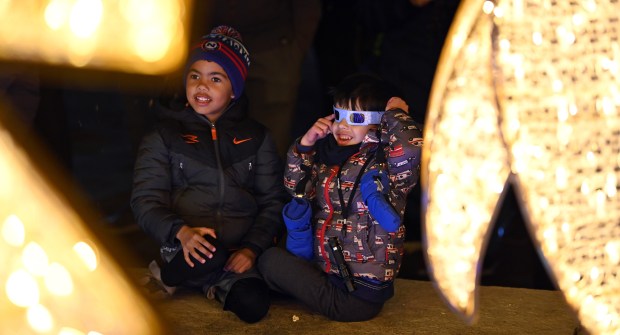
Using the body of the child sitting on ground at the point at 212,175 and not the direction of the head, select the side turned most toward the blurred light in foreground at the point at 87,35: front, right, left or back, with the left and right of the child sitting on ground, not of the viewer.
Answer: front

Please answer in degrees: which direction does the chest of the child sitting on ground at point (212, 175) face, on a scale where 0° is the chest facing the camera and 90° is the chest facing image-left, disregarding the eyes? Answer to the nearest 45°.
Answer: approximately 0°

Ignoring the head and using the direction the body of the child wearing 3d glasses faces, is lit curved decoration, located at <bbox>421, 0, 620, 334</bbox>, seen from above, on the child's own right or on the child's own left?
on the child's own left

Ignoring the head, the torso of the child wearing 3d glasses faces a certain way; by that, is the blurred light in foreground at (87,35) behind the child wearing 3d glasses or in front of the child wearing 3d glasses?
in front

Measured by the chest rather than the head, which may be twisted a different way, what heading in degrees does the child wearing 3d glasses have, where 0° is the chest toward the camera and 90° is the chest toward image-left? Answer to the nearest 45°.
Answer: approximately 45°

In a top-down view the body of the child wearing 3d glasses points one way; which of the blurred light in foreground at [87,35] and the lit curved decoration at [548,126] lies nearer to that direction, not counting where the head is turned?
the blurred light in foreground

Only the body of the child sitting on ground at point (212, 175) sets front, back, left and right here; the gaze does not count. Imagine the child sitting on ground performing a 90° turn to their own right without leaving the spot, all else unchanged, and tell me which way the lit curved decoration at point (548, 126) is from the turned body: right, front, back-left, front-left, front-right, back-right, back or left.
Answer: back-left
